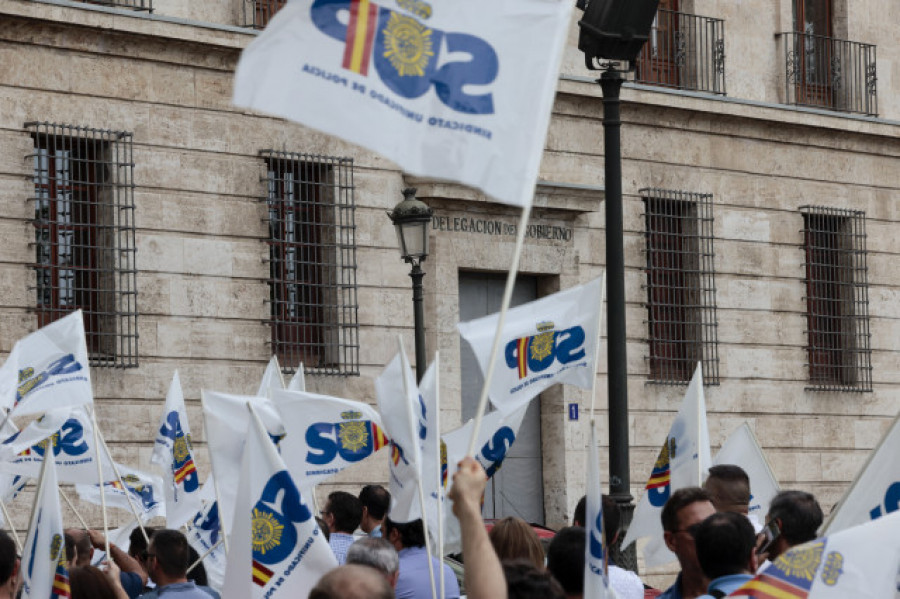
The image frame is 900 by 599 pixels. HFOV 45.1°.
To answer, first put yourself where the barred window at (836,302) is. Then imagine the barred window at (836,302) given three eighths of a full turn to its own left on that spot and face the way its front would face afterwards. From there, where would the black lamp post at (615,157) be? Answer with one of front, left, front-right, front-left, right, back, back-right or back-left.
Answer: back

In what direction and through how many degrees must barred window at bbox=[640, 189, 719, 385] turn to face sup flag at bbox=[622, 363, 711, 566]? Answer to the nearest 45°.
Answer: approximately 45° to its right

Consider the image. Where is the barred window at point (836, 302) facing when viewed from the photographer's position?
facing the viewer and to the right of the viewer

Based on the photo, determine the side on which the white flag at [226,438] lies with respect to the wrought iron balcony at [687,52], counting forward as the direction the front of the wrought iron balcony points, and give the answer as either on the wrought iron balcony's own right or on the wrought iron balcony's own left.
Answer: on the wrought iron balcony's own right

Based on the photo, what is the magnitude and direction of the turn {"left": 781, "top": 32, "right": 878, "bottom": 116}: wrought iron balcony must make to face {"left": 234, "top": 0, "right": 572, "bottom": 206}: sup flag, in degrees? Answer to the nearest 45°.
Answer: approximately 45° to its right

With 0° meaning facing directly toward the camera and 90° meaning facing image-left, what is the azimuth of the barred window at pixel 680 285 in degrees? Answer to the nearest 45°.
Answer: approximately 315°

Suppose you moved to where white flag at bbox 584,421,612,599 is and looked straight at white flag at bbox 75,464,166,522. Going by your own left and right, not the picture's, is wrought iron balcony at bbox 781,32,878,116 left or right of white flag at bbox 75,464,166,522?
right

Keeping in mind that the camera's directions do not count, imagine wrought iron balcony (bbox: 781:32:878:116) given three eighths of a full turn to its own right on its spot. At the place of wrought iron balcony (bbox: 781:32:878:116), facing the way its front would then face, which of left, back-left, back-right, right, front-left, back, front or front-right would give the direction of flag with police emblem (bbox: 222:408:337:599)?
left

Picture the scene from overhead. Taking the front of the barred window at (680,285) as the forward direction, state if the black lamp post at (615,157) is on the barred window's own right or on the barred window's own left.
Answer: on the barred window's own right

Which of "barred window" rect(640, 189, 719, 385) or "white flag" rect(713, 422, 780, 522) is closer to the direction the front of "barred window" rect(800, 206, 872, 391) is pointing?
the white flag
